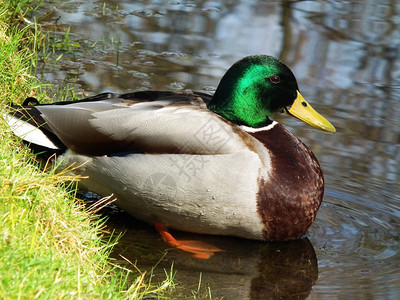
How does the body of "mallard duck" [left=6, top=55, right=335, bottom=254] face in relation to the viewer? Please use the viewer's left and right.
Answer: facing to the right of the viewer
